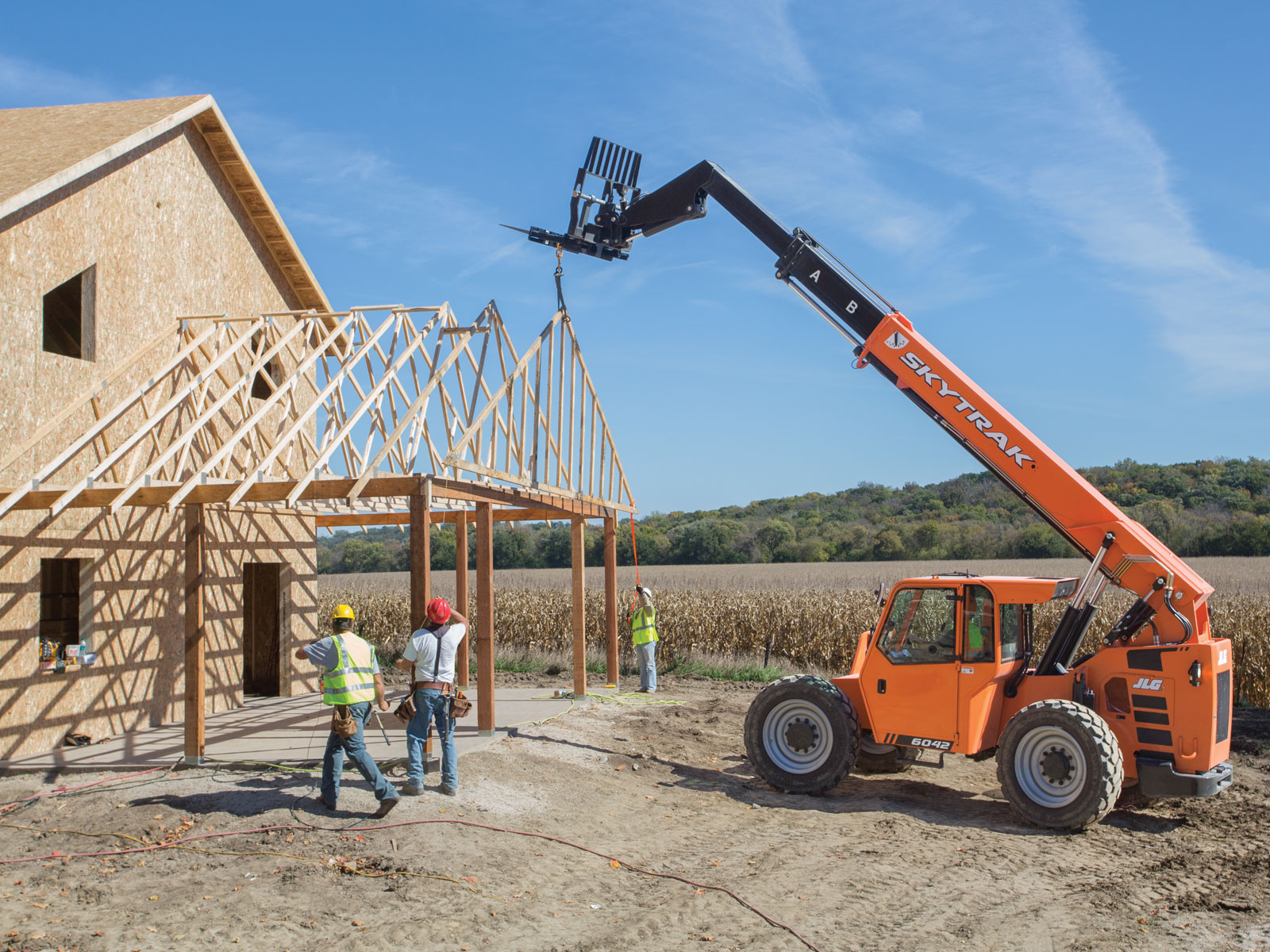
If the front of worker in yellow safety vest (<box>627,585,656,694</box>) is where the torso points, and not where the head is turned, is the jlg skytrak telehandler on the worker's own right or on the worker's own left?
on the worker's own left

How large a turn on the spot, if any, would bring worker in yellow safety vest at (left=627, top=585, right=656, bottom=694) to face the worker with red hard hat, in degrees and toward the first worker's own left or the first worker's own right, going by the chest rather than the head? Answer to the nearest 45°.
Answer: approximately 45° to the first worker's own left

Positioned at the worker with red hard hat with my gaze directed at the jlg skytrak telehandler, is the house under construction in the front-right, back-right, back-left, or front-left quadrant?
back-left

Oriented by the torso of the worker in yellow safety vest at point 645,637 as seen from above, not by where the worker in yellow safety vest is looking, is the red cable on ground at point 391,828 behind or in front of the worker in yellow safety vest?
in front

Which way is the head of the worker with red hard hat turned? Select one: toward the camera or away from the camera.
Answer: away from the camera

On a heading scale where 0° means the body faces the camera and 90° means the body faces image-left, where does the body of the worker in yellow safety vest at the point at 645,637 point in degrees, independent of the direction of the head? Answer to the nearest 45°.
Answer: approximately 45°

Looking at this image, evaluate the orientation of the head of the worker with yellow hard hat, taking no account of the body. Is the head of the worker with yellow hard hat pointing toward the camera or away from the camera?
away from the camera

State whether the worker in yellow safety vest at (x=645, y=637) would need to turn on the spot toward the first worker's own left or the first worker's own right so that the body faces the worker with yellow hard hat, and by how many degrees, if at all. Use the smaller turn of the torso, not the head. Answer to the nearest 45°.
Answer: approximately 45° to the first worker's own left
